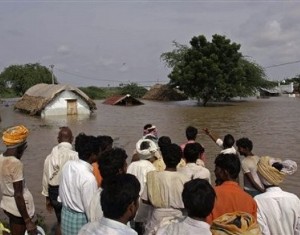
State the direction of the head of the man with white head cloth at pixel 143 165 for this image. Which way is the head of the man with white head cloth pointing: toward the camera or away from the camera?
away from the camera

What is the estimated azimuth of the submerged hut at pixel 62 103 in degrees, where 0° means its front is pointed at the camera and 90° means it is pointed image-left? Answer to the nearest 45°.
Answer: approximately 315°

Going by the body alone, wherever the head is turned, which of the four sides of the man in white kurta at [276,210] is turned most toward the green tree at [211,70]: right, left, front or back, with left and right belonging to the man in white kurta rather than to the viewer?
front

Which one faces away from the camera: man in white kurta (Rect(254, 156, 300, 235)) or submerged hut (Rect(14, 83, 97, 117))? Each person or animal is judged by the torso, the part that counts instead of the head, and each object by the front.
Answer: the man in white kurta

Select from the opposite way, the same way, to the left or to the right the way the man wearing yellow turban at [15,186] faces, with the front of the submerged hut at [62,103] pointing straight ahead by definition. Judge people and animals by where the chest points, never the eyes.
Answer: to the left

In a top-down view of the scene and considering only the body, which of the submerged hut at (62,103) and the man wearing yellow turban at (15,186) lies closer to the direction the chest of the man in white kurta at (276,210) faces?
the submerged hut

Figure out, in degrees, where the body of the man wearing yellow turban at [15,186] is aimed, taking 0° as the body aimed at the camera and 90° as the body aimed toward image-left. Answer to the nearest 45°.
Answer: approximately 225°

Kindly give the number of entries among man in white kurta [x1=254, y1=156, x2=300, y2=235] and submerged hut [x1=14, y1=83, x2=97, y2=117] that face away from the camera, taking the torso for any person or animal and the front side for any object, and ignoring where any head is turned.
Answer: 1

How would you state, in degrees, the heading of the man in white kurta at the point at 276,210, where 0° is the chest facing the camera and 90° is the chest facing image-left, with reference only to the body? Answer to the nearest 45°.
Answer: approximately 180°

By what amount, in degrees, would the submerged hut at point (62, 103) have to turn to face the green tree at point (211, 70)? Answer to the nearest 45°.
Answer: approximately 45° to its left
